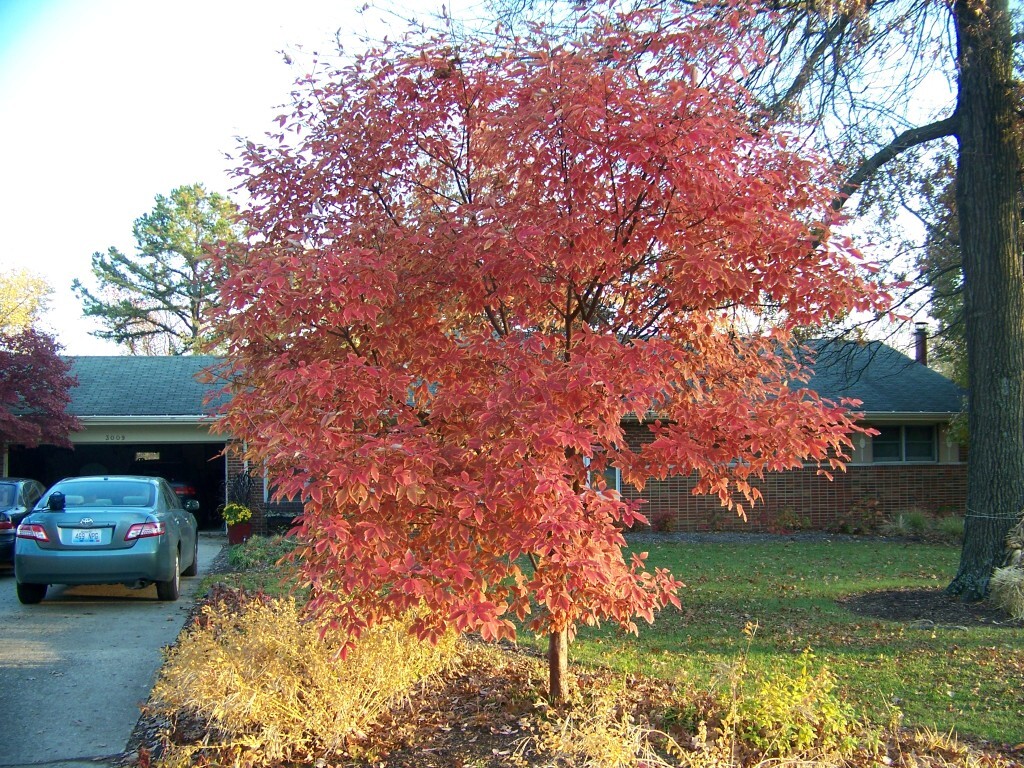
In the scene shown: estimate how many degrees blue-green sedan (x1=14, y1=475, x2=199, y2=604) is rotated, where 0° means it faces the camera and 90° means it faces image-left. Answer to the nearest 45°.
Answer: approximately 180°

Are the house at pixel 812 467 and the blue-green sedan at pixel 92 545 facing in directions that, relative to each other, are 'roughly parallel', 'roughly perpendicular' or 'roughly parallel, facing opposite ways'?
roughly parallel, facing opposite ways

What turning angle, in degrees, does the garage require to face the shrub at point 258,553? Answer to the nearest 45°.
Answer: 0° — it already faces it

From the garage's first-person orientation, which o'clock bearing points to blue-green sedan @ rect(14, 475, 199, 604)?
The blue-green sedan is roughly at 12 o'clock from the garage.

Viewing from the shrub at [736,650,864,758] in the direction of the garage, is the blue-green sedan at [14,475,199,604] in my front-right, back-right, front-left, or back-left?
front-left

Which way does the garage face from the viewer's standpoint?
toward the camera

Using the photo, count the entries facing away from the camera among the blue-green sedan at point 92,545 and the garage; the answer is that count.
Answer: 1

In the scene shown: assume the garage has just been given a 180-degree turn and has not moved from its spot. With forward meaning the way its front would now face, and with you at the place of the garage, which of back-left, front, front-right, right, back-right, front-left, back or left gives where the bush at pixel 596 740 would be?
back

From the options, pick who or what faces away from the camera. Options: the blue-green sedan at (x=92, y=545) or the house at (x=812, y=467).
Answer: the blue-green sedan

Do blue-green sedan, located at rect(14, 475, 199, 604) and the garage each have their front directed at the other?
yes

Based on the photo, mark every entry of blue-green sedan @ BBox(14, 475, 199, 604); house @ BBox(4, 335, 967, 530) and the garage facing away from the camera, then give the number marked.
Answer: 1

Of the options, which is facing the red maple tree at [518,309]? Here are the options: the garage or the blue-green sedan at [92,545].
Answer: the garage

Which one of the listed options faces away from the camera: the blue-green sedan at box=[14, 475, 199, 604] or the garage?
the blue-green sedan

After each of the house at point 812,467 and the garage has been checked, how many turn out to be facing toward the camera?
2

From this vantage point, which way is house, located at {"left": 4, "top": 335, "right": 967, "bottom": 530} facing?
toward the camera

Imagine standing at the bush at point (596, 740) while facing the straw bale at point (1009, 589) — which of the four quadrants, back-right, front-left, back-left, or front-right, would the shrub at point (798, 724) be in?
front-right
